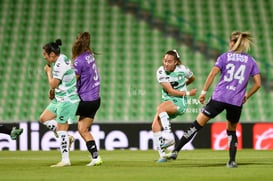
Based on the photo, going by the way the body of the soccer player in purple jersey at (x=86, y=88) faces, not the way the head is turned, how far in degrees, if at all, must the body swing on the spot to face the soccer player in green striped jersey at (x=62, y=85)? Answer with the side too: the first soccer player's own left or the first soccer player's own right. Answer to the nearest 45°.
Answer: approximately 90° to the first soccer player's own left

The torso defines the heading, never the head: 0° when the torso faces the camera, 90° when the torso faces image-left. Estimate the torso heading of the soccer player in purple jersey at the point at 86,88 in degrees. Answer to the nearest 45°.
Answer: approximately 135°

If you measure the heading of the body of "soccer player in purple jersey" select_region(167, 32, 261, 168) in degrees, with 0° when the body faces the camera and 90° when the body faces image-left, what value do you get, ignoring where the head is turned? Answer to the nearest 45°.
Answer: approximately 180°

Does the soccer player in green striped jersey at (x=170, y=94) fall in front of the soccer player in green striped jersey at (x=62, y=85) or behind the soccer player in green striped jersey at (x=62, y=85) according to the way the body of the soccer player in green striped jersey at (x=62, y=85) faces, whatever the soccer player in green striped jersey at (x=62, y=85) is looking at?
behind

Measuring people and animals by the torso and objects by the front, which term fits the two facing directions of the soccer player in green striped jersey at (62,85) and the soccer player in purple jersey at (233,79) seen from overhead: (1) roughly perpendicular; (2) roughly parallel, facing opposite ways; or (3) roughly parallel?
roughly perpendicular

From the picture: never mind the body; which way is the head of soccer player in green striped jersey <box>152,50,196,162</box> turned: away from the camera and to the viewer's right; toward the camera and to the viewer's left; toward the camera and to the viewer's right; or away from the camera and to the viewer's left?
toward the camera and to the viewer's left

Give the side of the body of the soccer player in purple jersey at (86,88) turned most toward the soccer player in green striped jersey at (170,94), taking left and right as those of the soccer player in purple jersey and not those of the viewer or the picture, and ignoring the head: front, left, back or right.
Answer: right

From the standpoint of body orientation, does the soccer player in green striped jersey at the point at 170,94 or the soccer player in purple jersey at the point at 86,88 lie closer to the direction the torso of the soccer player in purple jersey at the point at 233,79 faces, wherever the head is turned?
the soccer player in green striped jersey

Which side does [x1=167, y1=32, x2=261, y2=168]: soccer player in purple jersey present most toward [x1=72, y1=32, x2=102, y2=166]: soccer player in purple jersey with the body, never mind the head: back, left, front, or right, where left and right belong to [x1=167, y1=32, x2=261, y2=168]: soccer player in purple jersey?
left

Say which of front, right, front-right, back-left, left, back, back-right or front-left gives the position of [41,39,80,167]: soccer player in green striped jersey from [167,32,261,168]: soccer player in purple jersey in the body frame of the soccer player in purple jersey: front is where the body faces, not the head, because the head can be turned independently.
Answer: left

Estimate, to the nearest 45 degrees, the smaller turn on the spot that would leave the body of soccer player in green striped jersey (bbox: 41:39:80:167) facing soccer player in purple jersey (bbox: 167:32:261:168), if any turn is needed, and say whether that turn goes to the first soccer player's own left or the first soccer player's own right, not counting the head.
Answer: approximately 180°

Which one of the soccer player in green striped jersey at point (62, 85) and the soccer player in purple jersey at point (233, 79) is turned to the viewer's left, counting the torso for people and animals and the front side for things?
the soccer player in green striped jersey

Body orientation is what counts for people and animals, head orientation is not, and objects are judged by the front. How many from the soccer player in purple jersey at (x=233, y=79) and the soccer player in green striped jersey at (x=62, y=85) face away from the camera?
1
